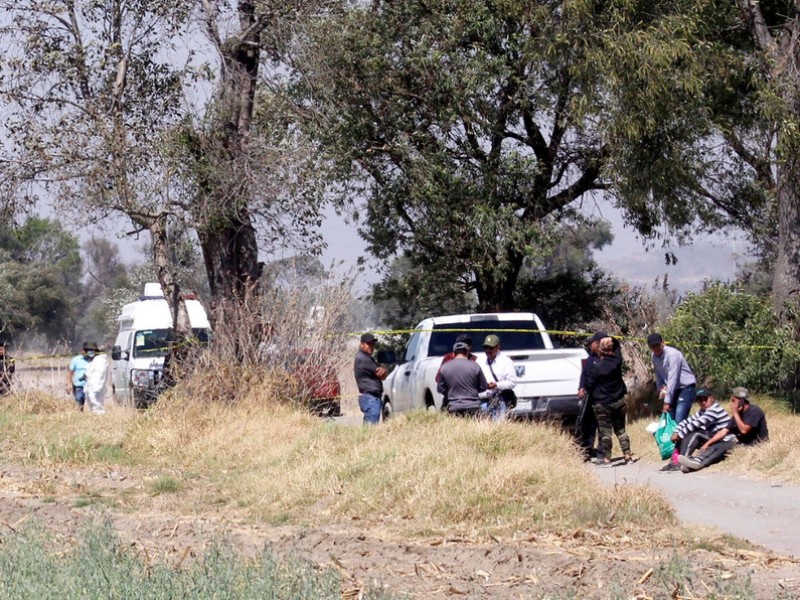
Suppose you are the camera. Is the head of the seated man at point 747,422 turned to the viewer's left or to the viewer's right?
to the viewer's left

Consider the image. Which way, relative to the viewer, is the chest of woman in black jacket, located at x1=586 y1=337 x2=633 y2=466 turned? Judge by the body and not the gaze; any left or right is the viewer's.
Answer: facing away from the viewer and to the left of the viewer

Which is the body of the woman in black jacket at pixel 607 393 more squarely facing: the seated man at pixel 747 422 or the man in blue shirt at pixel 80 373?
the man in blue shirt

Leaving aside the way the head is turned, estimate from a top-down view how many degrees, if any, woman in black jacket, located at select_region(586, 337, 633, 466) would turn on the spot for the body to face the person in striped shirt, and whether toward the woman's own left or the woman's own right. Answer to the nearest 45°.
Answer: approximately 135° to the woman's own right

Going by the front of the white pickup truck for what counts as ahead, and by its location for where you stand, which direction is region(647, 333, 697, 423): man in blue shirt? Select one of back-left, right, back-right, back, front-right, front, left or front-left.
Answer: back

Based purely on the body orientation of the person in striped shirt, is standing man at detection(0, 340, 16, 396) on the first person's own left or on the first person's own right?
on the first person's own right

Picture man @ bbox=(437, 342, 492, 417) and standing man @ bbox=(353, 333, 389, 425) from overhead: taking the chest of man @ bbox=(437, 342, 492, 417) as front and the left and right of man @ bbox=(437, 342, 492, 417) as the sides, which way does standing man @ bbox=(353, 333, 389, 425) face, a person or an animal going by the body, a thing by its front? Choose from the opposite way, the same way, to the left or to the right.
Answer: to the right

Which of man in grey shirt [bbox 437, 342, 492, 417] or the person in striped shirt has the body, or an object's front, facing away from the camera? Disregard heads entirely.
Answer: the man in grey shirt

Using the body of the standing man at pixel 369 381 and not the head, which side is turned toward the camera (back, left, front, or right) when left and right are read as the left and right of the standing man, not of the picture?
right

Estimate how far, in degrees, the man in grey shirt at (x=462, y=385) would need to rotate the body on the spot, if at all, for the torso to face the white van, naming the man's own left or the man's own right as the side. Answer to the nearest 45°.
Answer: approximately 45° to the man's own left

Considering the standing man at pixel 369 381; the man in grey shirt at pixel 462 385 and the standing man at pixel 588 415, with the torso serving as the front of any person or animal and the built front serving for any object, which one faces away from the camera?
the man in grey shirt at pixel 462 385

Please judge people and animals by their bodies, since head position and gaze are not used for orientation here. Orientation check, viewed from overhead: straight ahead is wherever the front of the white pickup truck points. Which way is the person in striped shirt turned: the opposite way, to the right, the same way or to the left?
to the left
